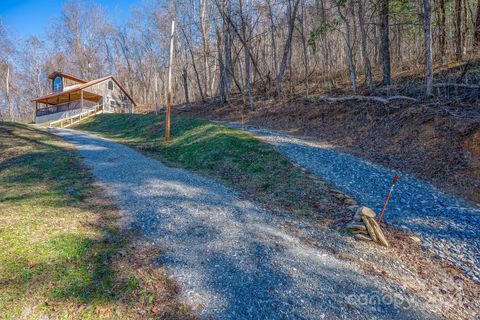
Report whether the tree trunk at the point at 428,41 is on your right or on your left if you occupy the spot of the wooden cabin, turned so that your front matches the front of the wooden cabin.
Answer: on your left

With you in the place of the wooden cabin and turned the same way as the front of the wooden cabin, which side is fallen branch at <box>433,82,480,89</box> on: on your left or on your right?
on your left

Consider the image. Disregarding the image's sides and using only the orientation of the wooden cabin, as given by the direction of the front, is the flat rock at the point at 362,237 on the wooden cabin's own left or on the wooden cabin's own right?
on the wooden cabin's own left

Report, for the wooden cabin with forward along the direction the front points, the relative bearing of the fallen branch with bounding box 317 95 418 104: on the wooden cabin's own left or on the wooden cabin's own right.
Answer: on the wooden cabin's own left

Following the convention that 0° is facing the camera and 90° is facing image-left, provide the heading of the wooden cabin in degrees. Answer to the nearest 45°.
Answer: approximately 45°

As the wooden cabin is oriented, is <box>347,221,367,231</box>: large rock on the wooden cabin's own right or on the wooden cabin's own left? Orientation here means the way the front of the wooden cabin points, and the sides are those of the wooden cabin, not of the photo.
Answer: on the wooden cabin's own left

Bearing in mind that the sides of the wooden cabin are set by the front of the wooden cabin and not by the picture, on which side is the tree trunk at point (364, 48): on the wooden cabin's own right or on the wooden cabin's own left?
on the wooden cabin's own left

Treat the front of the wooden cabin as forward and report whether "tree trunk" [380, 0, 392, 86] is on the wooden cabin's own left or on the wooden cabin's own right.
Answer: on the wooden cabin's own left
